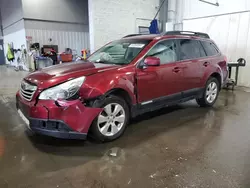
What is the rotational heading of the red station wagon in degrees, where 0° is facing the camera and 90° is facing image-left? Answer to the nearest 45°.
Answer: approximately 45°

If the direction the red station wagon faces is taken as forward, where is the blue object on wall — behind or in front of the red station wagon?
behind
